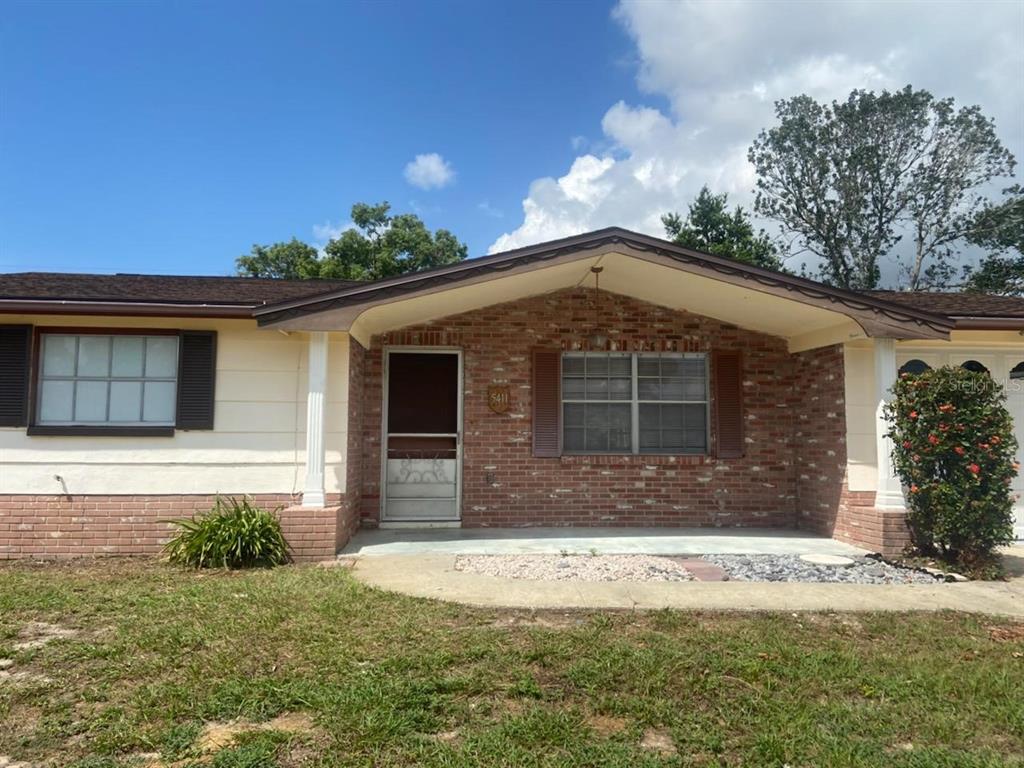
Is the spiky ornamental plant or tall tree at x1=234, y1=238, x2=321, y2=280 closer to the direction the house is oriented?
the spiky ornamental plant

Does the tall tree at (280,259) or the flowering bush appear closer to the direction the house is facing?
the flowering bush

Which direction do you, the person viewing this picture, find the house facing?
facing the viewer

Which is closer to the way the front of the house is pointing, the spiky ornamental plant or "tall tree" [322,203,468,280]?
the spiky ornamental plant

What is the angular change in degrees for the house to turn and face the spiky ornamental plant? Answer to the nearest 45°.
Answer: approximately 45° to its right

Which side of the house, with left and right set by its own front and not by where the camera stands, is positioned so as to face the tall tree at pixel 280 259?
back

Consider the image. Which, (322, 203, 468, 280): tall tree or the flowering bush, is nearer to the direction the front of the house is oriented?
the flowering bush

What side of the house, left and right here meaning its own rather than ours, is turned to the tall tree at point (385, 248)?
back

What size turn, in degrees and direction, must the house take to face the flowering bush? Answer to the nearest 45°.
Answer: approximately 90° to its left
